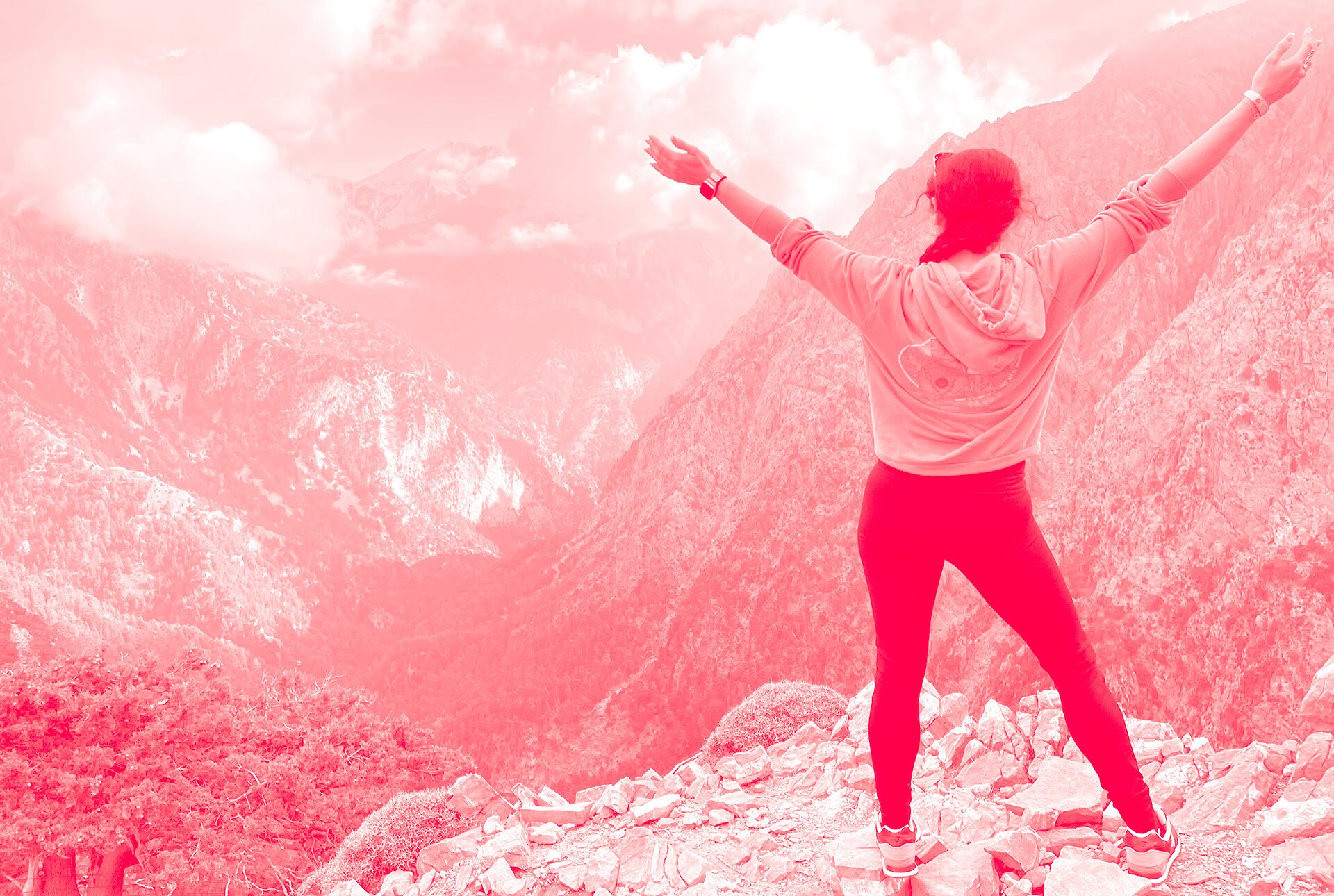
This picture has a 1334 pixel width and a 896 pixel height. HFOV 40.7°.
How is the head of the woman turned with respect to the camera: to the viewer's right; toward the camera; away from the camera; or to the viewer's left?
away from the camera

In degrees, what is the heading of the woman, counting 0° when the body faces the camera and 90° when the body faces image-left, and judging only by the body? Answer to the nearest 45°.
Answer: approximately 180°

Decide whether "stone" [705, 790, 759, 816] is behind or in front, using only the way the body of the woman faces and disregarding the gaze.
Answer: in front

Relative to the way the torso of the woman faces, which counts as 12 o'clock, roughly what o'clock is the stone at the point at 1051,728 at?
The stone is roughly at 12 o'clock from the woman.

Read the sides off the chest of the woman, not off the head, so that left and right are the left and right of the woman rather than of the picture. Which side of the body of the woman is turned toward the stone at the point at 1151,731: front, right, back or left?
front

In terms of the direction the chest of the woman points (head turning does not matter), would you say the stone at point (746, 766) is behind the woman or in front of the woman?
in front
